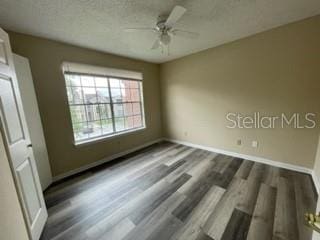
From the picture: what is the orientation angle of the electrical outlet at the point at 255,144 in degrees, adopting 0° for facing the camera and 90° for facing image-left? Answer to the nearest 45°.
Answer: approximately 0°

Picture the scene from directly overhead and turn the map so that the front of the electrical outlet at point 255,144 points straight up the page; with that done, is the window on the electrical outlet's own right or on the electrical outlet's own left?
on the electrical outlet's own right

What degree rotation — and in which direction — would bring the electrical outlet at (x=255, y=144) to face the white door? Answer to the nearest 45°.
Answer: approximately 45° to its right
